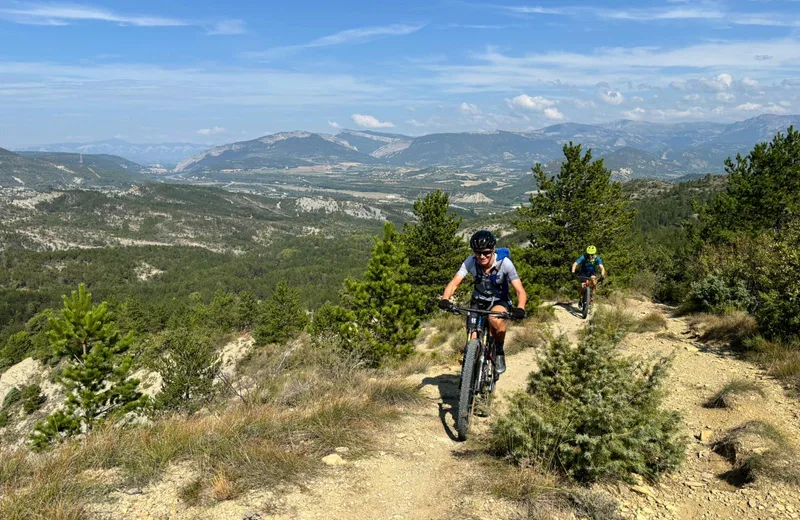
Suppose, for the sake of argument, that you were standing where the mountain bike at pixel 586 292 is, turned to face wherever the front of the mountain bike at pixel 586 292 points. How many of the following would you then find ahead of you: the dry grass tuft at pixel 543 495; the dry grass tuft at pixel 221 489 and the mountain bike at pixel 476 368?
3

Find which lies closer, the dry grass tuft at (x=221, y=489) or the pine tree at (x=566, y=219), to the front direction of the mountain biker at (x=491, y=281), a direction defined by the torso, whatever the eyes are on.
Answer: the dry grass tuft

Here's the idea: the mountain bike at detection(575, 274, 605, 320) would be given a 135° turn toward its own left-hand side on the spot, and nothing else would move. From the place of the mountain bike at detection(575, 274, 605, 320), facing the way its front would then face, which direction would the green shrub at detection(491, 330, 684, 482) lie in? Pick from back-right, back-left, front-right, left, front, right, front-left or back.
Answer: back-right

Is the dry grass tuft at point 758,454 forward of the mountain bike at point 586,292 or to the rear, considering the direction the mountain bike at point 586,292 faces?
forward

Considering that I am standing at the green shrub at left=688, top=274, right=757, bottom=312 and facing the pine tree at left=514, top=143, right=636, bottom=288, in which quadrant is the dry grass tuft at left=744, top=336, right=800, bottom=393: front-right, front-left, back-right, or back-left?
back-left

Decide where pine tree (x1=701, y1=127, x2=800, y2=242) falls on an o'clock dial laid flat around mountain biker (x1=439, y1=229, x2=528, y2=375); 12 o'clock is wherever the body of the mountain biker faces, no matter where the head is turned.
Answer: The pine tree is roughly at 7 o'clock from the mountain biker.

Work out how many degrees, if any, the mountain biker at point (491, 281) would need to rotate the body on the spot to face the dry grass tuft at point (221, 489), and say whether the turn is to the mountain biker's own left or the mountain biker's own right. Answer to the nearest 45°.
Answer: approximately 45° to the mountain biker's own right

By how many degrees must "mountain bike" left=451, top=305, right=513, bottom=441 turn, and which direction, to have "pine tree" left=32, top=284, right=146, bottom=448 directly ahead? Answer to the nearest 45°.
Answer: approximately 135° to its right

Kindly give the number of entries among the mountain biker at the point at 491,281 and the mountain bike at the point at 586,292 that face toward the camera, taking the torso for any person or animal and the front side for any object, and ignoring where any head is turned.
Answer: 2

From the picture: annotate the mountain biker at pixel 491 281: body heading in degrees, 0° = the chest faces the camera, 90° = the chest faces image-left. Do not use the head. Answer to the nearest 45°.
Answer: approximately 0°

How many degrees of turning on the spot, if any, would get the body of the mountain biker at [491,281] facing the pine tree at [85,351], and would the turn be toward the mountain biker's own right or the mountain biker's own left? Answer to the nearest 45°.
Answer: approximately 135° to the mountain biker's own right

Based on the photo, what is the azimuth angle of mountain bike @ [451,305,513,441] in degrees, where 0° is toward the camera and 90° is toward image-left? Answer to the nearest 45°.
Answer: approximately 0°
